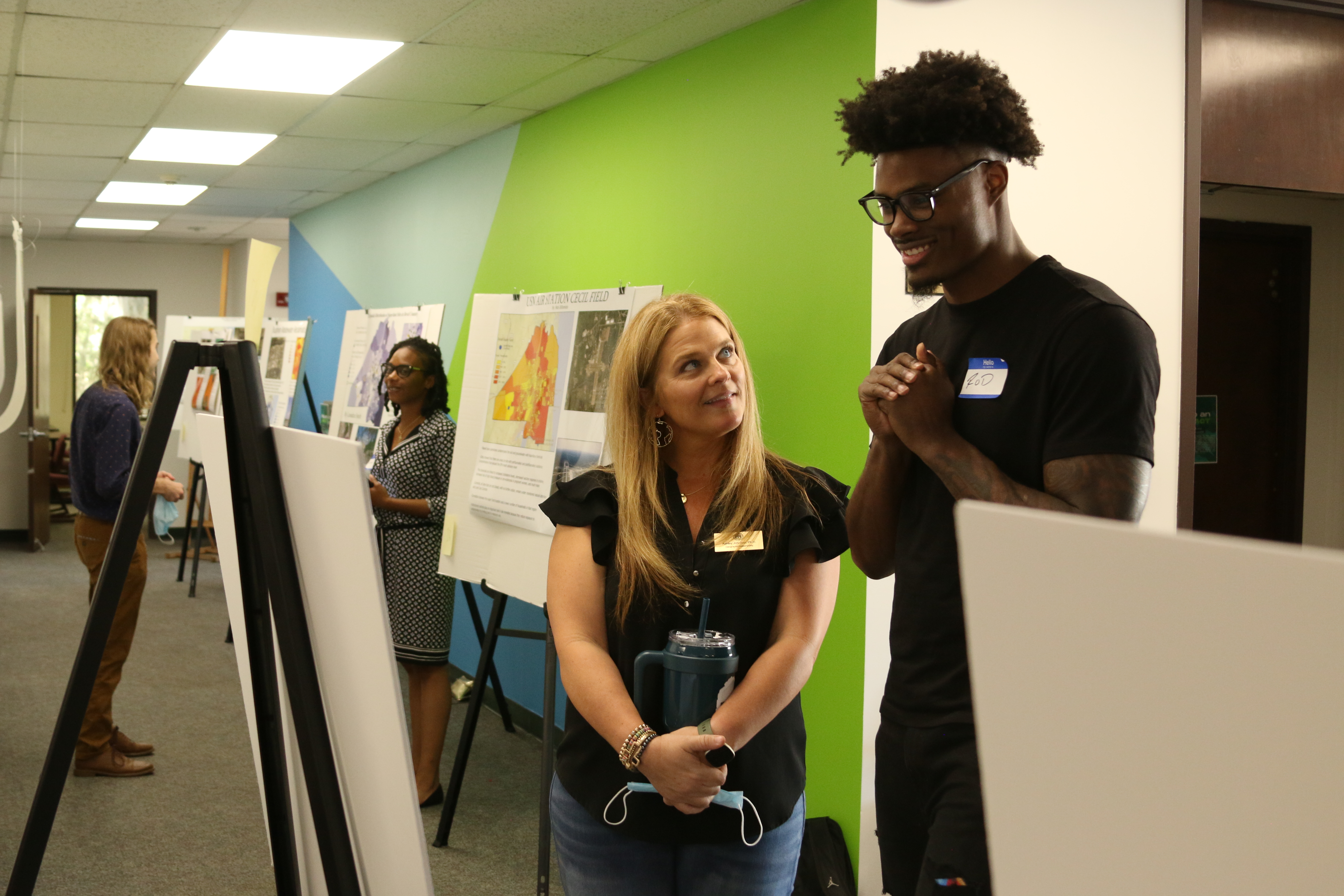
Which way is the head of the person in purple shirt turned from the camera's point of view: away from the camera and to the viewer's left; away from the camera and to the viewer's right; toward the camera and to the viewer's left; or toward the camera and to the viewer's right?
away from the camera and to the viewer's right

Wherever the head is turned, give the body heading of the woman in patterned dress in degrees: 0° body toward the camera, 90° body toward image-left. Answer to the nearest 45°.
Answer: approximately 45°

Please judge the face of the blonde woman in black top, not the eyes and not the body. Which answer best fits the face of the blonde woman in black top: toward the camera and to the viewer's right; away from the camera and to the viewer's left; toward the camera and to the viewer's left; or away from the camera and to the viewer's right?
toward the camera and to the viewer's right

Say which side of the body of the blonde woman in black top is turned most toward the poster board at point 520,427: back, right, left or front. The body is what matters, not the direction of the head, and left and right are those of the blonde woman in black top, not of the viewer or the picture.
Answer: back

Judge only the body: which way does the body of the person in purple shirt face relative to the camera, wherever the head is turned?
to the viewer's right
